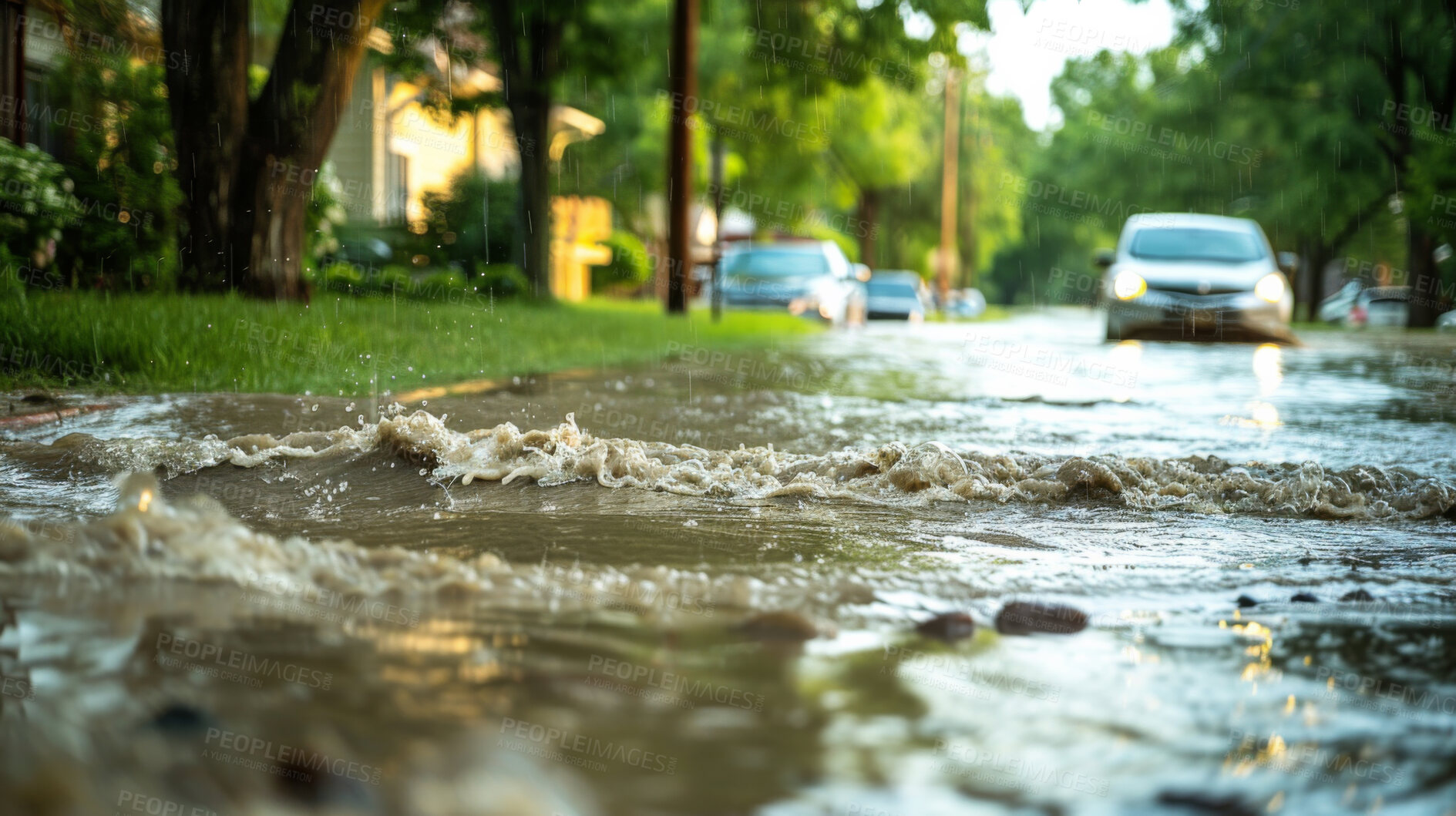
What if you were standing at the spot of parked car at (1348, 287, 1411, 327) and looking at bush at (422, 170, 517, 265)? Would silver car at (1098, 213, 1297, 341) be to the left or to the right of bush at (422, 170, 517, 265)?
left

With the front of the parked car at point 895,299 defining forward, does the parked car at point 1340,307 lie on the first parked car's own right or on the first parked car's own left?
on the first parked car's own left

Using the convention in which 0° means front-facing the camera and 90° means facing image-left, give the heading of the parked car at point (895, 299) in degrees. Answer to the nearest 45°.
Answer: approximately 0°

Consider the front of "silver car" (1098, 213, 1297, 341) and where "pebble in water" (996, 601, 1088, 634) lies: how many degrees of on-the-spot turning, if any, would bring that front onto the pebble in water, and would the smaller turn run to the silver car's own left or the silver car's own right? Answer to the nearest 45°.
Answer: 0° — it already faces it

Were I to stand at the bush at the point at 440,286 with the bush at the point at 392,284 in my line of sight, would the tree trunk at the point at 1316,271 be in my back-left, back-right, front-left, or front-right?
back-right

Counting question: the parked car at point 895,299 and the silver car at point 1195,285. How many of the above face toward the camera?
2

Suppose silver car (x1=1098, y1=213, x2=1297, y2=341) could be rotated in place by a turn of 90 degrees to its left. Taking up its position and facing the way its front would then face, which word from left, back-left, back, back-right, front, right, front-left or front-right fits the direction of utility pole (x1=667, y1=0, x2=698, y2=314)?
back

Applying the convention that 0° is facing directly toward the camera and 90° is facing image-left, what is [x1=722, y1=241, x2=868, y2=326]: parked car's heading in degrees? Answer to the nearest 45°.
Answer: approximately 315°

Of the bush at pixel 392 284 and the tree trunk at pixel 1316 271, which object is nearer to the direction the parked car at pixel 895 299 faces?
the bush

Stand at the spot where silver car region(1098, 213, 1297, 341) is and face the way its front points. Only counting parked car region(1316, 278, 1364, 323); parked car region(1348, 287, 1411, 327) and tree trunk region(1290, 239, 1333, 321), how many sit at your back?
3

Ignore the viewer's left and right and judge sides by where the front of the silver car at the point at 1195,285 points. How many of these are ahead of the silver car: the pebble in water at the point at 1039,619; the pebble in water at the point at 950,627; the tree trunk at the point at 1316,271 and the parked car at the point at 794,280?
2

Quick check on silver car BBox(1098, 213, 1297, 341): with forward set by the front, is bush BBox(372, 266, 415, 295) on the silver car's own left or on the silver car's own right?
on the silver car's own right

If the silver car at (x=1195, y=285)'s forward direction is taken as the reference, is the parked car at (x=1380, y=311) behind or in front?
behind

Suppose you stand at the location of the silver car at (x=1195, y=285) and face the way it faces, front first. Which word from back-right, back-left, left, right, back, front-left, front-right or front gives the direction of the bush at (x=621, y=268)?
back-right
